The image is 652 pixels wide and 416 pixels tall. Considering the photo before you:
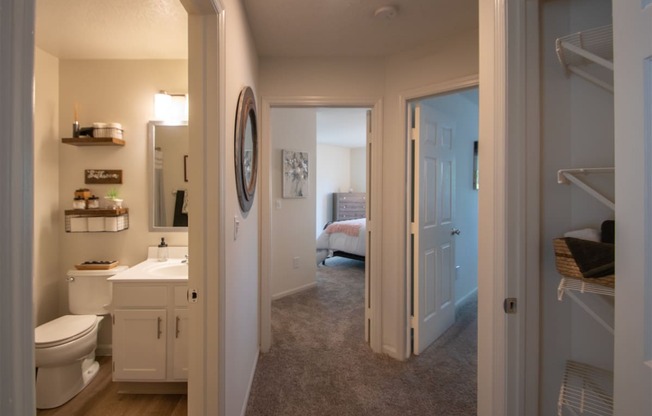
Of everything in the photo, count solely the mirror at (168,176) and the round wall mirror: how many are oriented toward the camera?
1

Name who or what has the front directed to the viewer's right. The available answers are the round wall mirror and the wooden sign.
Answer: the round wall mirror

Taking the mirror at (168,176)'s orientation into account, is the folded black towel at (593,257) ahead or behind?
ahead

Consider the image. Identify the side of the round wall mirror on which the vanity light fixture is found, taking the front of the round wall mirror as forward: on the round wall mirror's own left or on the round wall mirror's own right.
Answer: on the round wall mirror's own left

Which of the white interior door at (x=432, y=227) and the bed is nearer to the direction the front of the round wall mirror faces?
the white interior door

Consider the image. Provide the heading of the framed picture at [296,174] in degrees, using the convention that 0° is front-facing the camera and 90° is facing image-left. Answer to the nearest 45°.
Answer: approximately 315°

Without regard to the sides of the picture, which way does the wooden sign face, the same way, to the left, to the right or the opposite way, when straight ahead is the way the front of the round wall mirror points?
to the right

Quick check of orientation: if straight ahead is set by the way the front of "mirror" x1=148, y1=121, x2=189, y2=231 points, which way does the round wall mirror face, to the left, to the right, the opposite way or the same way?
to the left

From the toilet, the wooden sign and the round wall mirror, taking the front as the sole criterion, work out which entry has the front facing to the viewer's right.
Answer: the round wall mirror
